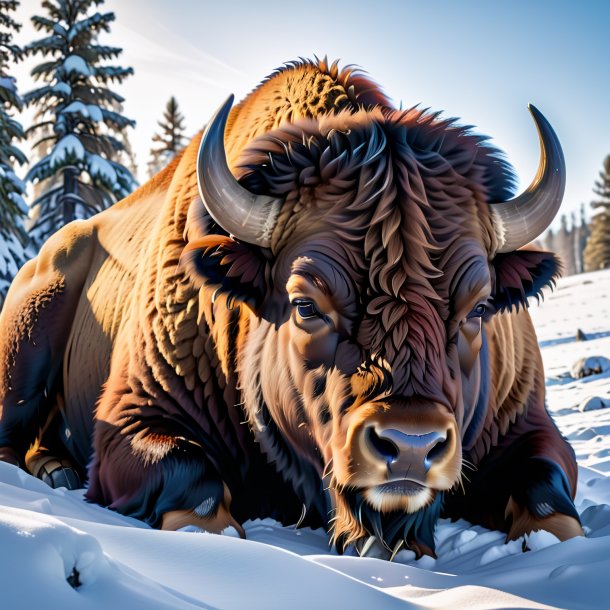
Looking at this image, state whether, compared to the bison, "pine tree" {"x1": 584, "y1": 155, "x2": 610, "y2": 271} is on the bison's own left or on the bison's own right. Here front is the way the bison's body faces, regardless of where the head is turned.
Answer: on the bison's own left

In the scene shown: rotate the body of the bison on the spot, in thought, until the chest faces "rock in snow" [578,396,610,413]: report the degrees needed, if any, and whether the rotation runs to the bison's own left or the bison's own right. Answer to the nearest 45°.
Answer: approximately 90° to the bison's own left

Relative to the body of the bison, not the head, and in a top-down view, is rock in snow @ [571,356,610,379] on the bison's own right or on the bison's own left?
on the bison's own left

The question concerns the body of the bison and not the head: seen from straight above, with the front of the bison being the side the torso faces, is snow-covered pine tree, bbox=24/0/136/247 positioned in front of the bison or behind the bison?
behind

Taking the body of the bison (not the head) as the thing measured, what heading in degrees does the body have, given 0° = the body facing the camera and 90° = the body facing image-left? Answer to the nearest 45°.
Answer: approximately 315°
